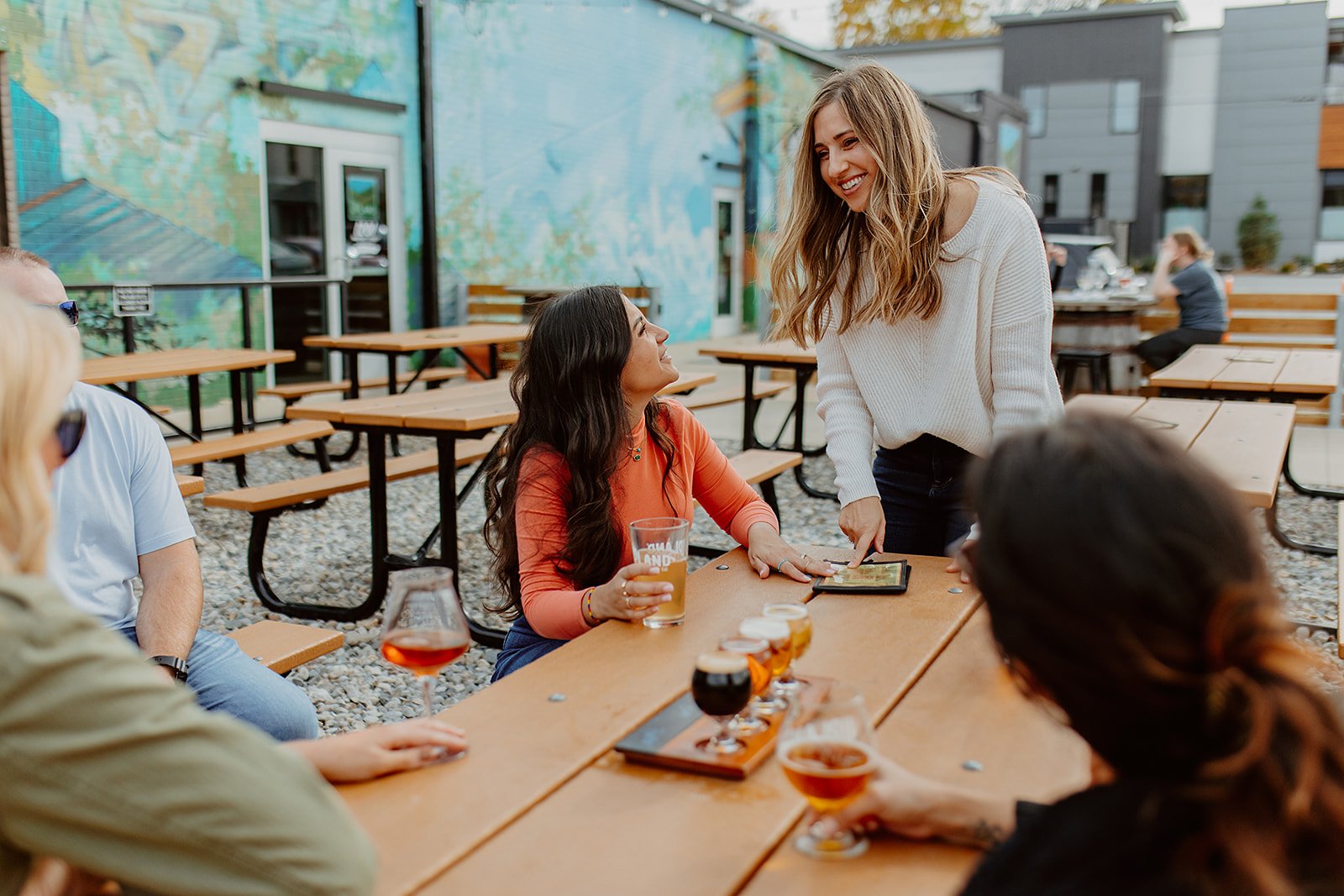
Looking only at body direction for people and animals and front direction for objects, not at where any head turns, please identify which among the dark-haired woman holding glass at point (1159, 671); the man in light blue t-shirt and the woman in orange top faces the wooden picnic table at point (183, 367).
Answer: the dark-haired woman holding glass

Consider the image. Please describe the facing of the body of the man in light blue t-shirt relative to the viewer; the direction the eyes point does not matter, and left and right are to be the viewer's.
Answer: facing the viewer and to the right of the viewer

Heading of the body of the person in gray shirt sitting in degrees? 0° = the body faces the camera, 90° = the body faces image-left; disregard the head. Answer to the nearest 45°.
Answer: approximately 90°

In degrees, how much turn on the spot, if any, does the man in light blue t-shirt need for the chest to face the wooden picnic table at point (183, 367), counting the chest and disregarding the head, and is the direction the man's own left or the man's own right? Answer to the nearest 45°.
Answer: approximately 135° to the man's own left

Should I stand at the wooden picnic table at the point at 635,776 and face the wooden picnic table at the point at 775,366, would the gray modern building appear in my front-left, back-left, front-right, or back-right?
front-right

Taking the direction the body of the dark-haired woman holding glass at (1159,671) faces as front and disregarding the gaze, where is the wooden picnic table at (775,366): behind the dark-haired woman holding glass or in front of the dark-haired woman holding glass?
in front

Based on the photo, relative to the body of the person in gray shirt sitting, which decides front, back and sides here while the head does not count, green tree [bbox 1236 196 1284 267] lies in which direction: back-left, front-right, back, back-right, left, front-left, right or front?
right

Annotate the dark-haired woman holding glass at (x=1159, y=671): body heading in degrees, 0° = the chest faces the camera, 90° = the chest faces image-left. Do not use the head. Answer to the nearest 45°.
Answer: approximately 135°

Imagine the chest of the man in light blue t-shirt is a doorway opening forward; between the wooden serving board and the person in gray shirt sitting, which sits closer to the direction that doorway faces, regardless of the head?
the wooden serving board

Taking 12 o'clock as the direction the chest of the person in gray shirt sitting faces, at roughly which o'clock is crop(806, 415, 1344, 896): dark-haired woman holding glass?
The dark-haired woman holding glass is roughly at 9 o'clock from the person in gray shirt sitting.

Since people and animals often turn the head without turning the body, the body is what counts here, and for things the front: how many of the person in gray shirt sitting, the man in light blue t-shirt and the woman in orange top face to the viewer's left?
1

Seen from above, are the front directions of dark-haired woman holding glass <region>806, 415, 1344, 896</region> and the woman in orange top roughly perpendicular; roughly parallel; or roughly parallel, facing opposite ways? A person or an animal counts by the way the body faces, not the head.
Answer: roughly parallel, facing opposite ways

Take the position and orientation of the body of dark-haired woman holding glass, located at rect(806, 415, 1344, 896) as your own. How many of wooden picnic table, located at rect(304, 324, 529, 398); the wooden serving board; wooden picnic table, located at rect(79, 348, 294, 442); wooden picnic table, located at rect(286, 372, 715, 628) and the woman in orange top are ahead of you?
5

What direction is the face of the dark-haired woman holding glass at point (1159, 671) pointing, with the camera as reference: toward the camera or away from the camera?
away from the camera

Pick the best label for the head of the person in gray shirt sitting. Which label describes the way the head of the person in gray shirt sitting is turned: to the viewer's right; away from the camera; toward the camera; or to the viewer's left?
to the viewer's left

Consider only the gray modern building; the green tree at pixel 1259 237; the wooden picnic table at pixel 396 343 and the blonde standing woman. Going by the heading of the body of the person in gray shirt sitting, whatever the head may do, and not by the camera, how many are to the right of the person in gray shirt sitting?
2

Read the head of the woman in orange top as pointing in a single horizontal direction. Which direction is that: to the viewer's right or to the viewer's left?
to the viewer's right

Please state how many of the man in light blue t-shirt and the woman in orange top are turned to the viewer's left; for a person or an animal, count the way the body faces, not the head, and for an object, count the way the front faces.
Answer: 0
